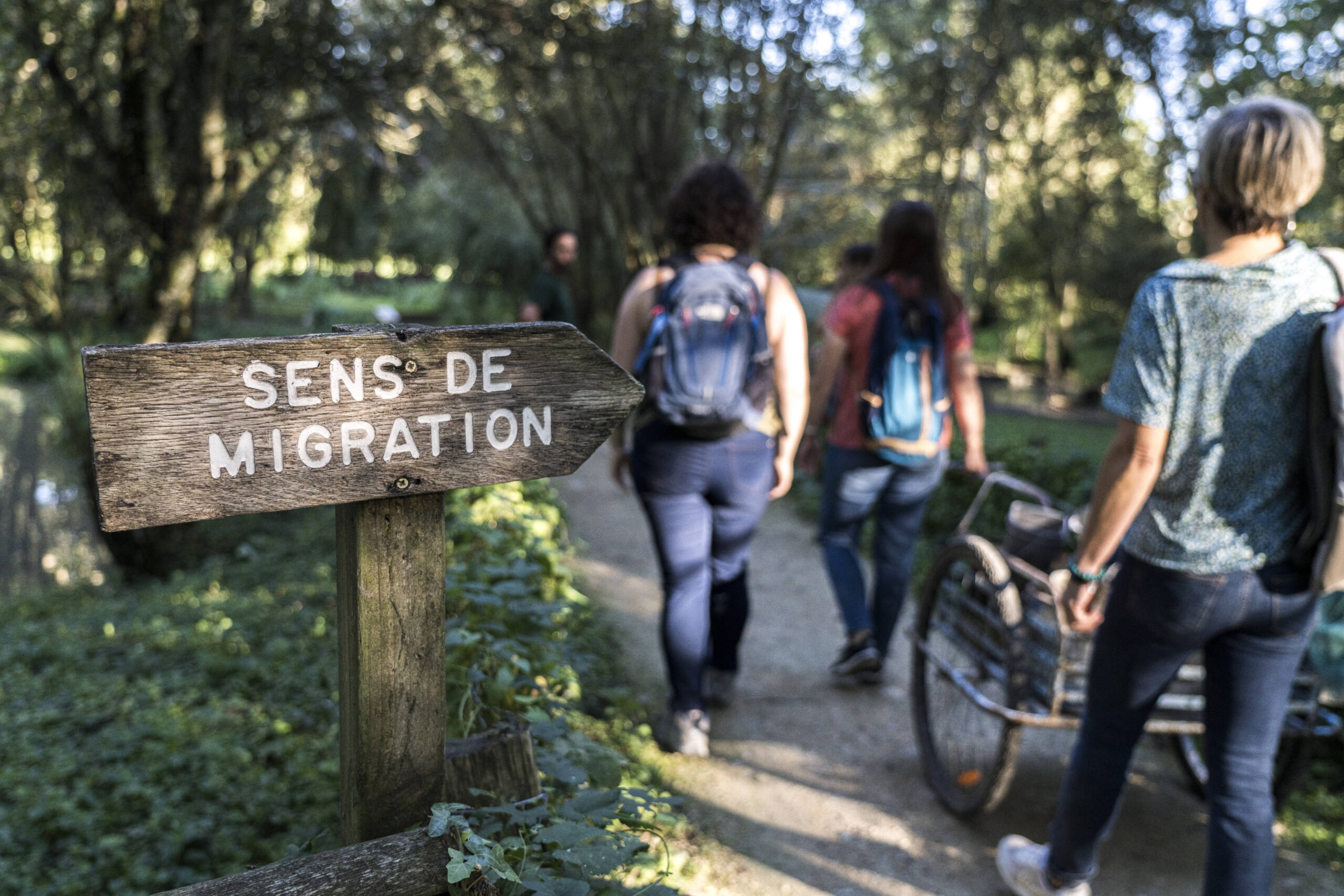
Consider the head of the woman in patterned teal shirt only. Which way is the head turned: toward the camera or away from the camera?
away from the camera

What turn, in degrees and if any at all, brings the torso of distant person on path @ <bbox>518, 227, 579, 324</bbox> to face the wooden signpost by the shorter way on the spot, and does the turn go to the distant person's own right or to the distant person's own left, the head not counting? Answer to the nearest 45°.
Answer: approximately 45° to the distant person's own right

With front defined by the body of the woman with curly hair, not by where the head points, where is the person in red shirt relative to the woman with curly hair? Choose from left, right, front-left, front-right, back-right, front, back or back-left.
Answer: front-right

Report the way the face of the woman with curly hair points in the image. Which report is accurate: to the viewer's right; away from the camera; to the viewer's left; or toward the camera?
away from the camera

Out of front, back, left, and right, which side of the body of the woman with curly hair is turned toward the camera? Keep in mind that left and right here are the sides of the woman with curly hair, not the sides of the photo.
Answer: back

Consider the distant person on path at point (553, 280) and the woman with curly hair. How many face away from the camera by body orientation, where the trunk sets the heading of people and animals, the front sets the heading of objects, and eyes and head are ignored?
1

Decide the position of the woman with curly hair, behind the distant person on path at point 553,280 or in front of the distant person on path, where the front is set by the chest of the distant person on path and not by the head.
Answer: in front

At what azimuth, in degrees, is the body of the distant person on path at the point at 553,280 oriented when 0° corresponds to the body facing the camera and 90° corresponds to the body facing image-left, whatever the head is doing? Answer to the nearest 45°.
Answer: approximately 315°

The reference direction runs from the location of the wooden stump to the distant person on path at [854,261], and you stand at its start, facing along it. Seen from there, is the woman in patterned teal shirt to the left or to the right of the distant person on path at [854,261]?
right

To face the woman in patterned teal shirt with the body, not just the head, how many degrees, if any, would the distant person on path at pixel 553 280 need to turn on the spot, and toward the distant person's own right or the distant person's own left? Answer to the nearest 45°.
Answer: approximately 45° to the distant person's own right

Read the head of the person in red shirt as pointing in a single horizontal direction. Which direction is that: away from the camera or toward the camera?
away from the camera

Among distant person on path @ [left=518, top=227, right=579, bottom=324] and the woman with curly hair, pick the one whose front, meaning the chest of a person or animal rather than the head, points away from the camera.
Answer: the woman with curly hair

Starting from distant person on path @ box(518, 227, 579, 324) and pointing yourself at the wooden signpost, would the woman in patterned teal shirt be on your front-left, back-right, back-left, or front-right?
front-left

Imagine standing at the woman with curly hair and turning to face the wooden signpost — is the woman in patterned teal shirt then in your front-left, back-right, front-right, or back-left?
front-left
